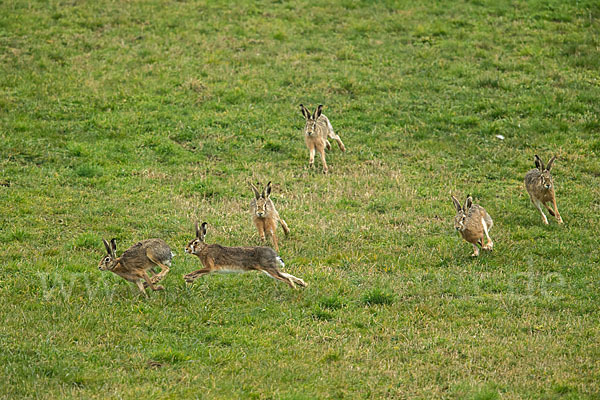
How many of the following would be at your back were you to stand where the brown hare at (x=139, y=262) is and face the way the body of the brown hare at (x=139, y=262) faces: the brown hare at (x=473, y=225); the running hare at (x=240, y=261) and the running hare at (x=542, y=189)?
3

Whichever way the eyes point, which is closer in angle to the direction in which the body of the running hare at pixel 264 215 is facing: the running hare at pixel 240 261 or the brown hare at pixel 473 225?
the running hare

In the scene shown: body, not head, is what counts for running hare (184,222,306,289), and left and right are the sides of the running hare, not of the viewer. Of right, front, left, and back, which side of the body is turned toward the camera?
left

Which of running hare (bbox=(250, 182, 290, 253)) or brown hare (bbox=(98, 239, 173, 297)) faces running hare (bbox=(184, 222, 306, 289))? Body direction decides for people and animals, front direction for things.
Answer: running hare (bbox=(250, 182, 290, 253))

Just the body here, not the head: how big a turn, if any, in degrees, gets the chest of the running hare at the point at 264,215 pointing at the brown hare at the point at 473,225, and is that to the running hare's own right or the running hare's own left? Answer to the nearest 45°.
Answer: approximately 90° to the running hare's own left

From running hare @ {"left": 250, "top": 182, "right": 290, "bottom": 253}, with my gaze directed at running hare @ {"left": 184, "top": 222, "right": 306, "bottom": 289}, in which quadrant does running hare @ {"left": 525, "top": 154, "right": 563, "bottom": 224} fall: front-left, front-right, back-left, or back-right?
back-left

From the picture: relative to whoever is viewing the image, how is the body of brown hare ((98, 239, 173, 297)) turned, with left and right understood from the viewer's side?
facing to the left of the viewer

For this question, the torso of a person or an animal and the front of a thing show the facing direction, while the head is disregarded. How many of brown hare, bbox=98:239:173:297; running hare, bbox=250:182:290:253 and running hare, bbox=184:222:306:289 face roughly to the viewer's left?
2

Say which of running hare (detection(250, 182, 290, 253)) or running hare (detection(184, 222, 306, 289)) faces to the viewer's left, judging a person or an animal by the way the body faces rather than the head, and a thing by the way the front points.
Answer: running hare (detection(184, 222, 306, 289))

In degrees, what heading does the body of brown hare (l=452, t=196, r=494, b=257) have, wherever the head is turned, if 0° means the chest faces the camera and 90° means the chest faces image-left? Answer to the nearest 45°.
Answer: approximately 45°

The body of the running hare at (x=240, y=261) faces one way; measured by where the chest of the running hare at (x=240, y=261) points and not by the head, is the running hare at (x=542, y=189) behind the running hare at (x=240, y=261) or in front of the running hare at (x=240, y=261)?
behind

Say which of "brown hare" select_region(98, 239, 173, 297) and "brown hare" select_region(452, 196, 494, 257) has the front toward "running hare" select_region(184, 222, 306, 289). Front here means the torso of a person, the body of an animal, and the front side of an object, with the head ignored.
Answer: "brown hare" select_region(452, 196, 494, 257)
